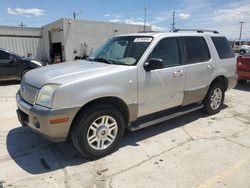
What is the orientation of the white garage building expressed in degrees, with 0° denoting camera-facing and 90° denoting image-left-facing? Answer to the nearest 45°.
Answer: approximately 45°

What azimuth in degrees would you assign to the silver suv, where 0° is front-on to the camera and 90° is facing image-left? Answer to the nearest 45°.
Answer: approximately 45°

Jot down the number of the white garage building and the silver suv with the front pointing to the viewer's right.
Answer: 0

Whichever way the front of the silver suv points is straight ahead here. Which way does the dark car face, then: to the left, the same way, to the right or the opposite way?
the opposite way

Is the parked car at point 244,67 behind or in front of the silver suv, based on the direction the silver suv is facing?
behind

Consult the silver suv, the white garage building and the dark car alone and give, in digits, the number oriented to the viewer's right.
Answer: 1

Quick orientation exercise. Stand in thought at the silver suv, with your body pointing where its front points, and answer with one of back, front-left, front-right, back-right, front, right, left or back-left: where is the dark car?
right

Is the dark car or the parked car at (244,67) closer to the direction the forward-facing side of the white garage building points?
the dark car

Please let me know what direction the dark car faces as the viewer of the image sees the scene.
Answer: facing to the right of the viewer

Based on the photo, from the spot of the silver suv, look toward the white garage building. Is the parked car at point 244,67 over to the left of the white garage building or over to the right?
right

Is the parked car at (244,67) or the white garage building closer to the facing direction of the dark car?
the parked car
